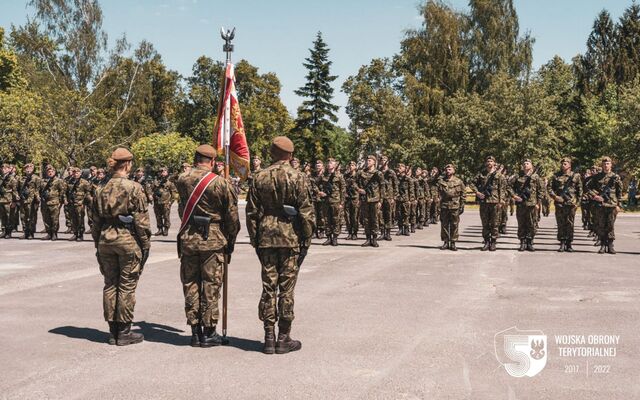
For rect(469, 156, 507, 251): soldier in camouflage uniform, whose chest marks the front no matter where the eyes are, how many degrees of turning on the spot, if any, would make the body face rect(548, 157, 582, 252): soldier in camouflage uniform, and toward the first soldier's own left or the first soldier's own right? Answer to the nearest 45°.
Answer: approximately 90° to the first soldier's own left

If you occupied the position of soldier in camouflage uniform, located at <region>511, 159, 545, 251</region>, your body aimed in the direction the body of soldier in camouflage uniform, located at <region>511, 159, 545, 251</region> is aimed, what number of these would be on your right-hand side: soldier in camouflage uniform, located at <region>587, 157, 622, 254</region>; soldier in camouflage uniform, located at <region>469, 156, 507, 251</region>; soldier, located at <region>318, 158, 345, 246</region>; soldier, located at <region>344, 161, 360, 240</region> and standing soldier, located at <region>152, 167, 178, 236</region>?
4

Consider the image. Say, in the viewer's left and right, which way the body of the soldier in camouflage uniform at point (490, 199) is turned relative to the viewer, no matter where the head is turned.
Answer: facing the viewer

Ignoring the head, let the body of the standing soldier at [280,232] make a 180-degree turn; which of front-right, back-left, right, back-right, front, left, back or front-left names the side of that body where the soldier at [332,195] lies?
back

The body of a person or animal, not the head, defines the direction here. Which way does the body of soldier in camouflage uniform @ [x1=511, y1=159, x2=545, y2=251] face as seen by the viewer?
toward the camera

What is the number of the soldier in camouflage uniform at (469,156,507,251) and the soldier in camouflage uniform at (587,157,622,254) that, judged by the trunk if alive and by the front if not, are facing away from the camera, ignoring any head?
0

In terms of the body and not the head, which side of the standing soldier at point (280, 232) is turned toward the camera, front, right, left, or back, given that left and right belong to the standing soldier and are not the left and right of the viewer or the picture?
back

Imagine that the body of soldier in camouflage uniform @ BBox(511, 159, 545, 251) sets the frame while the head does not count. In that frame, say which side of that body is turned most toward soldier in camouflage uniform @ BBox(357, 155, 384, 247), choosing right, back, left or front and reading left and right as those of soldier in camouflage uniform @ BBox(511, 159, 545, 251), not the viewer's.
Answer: right

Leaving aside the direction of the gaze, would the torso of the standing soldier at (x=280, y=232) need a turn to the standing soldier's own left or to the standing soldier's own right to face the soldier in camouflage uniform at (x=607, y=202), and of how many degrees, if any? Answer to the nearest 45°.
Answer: approximately 45° to the standing soldier's own right

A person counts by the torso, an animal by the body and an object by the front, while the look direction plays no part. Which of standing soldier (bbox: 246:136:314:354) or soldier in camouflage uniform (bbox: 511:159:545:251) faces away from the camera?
the standing soldier

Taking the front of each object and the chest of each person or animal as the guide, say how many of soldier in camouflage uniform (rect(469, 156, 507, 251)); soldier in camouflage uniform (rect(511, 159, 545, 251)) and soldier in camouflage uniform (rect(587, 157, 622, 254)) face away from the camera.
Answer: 0

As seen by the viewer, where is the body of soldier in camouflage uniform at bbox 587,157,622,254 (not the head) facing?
toward the camera
